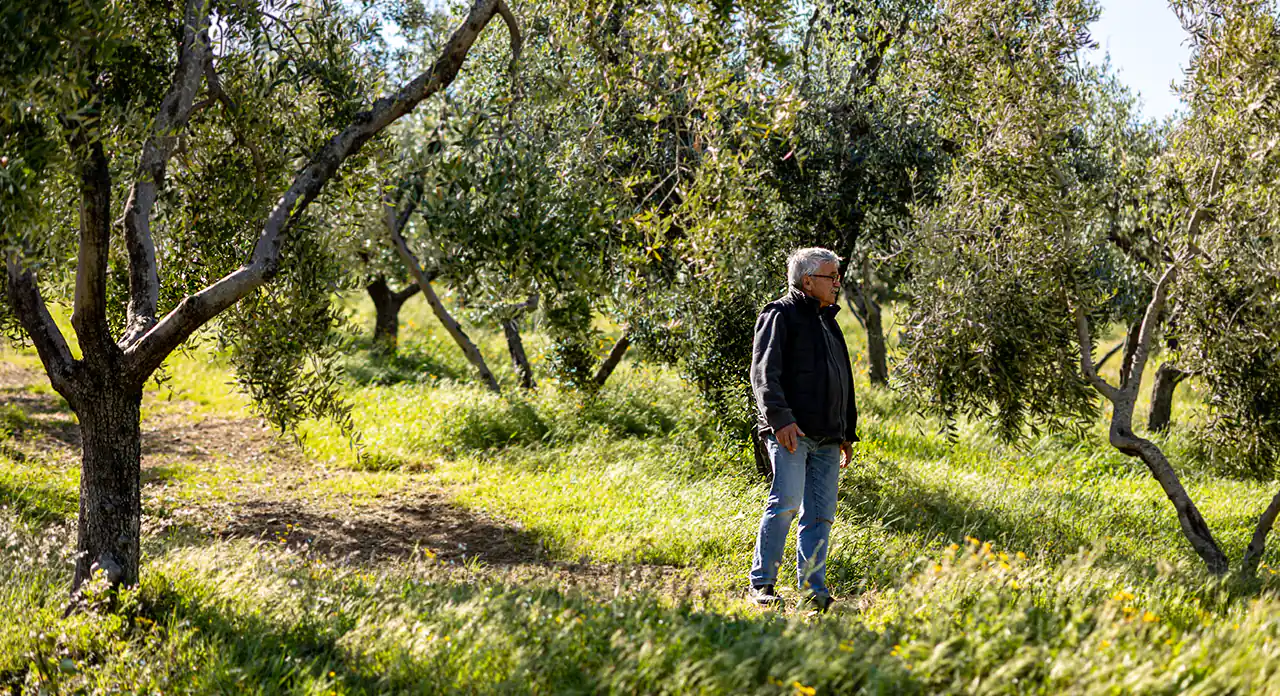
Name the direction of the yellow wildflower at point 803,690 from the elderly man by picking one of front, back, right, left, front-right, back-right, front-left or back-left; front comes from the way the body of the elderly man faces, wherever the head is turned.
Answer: front-right

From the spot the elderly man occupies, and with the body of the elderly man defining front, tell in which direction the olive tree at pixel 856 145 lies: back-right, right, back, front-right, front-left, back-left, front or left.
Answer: back-left

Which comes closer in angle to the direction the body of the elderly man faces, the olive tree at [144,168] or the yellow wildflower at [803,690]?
the yellow wildflower

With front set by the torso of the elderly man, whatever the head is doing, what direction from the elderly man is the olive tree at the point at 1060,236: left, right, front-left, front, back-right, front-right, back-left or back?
left

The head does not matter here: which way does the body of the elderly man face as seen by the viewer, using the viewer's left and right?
facing the viewer and to the right of the viewer

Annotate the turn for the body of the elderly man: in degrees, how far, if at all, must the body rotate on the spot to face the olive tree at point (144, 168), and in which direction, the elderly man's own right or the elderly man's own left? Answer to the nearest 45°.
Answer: approximately 135° to the elderly man's own right

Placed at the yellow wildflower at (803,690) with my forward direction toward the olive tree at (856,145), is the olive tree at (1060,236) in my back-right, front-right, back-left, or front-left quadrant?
front-right

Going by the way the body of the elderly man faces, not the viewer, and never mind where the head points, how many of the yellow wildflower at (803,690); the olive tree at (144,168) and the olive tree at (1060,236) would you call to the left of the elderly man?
1
